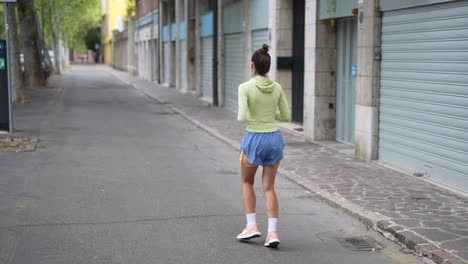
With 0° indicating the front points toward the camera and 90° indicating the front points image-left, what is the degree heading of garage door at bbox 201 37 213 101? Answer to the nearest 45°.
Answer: approximately 90°

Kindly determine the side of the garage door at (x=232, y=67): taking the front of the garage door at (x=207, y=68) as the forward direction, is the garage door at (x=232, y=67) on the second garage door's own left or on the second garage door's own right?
on the second garage door's own left

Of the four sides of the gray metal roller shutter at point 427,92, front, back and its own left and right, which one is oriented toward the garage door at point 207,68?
right

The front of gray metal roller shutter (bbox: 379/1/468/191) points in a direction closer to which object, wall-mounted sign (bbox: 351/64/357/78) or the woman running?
the woman running

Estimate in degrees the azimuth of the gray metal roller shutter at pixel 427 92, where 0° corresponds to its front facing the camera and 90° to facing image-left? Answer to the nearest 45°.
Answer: approximately 45°

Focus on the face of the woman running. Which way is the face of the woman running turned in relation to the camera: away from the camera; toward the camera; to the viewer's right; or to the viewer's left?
away from the camera

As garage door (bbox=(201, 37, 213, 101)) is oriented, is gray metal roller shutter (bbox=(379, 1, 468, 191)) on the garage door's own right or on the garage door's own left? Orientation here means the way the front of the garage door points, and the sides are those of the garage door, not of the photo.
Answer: on the garage door's own left

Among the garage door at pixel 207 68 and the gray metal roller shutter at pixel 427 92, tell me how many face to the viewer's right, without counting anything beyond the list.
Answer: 0

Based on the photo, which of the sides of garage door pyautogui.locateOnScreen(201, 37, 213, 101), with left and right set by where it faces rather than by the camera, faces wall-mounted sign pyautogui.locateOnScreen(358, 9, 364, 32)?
left

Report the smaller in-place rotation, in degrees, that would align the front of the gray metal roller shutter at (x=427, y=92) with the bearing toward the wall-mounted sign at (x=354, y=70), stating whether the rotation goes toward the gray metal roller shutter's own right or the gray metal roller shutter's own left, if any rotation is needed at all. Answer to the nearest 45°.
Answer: approximately 90° to the gray metal roller shutter's own right

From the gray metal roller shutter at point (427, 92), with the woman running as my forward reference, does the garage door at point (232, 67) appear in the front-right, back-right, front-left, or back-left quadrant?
back-right

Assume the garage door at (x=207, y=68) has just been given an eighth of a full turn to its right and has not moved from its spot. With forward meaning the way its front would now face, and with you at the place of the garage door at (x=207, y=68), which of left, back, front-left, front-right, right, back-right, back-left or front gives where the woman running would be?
back-left

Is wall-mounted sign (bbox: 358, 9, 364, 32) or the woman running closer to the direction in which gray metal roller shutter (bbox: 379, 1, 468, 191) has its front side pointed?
the woman running

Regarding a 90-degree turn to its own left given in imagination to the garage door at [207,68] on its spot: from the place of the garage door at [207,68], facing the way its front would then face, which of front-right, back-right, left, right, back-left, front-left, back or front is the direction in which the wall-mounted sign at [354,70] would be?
front
